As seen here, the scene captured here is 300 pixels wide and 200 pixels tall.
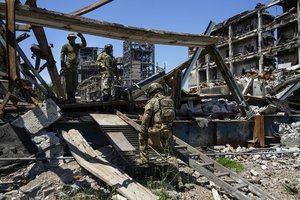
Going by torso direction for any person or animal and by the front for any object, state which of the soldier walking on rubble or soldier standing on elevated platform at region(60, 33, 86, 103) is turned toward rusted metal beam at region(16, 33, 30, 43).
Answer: the soldier walking on rubble

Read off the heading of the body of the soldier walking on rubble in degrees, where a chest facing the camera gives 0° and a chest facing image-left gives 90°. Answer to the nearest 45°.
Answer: approximately 135°

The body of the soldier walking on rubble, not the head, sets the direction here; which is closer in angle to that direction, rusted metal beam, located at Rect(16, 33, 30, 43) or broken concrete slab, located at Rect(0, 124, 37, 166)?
the rusted metal beam

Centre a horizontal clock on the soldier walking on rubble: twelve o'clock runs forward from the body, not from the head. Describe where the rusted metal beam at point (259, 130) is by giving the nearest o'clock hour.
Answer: The rusted metal beam is roughly at 3 o'clock from the soldier walking on rubble.

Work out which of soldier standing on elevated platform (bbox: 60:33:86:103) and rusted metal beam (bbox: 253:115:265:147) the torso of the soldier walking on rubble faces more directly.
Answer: the soldier standing on elevated platform

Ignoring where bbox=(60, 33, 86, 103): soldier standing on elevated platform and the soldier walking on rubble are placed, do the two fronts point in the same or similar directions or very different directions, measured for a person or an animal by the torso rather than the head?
very different directions

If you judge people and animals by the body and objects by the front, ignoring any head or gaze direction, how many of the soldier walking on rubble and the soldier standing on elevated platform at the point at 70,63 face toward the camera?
1

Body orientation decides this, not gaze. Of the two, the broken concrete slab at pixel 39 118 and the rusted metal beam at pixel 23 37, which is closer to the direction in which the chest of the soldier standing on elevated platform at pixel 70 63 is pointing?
the broken concrete slab

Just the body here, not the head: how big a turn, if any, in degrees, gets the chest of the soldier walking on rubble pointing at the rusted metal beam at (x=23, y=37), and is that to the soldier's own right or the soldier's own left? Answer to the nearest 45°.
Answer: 0° — they already face it

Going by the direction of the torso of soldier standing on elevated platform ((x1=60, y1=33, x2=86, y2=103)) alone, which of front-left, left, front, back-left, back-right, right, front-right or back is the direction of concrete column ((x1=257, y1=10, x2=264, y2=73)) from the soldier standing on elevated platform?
back-left

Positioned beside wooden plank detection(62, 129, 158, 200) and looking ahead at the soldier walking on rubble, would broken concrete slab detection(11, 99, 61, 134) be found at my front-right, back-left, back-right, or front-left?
back-left

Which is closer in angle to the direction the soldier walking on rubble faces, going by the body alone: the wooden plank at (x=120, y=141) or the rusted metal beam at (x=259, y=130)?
the wooden plank

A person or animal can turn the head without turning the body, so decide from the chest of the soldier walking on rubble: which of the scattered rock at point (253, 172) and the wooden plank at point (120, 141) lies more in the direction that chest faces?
the wooden plank

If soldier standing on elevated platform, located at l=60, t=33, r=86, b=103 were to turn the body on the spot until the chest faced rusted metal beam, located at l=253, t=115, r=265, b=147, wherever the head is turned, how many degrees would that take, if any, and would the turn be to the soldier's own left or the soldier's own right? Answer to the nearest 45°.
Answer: approximately 90° to the soldier's own left
